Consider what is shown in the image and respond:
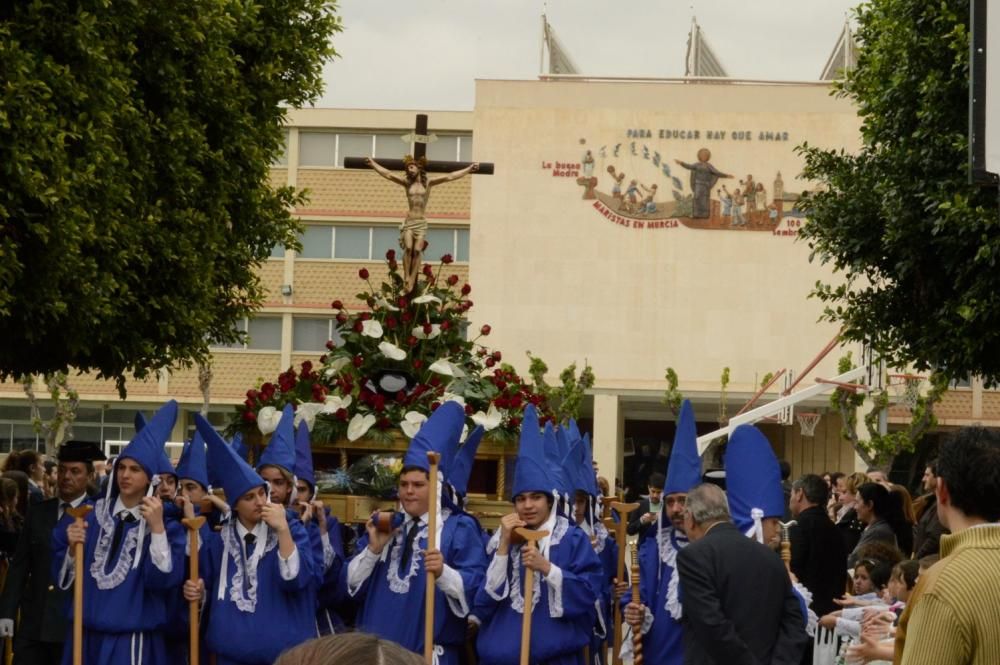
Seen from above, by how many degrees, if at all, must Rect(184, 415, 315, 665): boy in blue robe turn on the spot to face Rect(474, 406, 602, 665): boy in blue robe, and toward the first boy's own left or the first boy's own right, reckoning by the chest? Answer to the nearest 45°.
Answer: approximately 90° to the first boy's own left

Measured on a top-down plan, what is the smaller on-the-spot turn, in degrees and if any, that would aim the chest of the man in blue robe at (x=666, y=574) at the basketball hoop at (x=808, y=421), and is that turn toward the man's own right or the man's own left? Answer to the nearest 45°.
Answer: approximately 180°

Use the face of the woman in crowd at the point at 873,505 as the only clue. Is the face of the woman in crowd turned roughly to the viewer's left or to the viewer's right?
to the viewer's left

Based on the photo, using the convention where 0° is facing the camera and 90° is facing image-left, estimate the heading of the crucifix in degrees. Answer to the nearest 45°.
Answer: approximately 0°

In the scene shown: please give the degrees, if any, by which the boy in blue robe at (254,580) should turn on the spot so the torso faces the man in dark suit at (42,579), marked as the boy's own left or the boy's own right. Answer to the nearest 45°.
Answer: approximately 135° to the boy's own right
